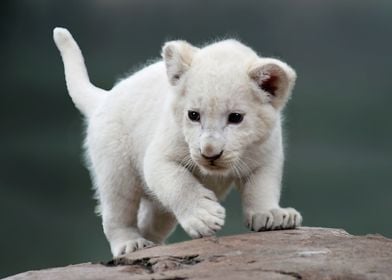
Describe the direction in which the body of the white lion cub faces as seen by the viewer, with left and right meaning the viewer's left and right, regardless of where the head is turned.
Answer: facing the viewer and to the right of the viewer
